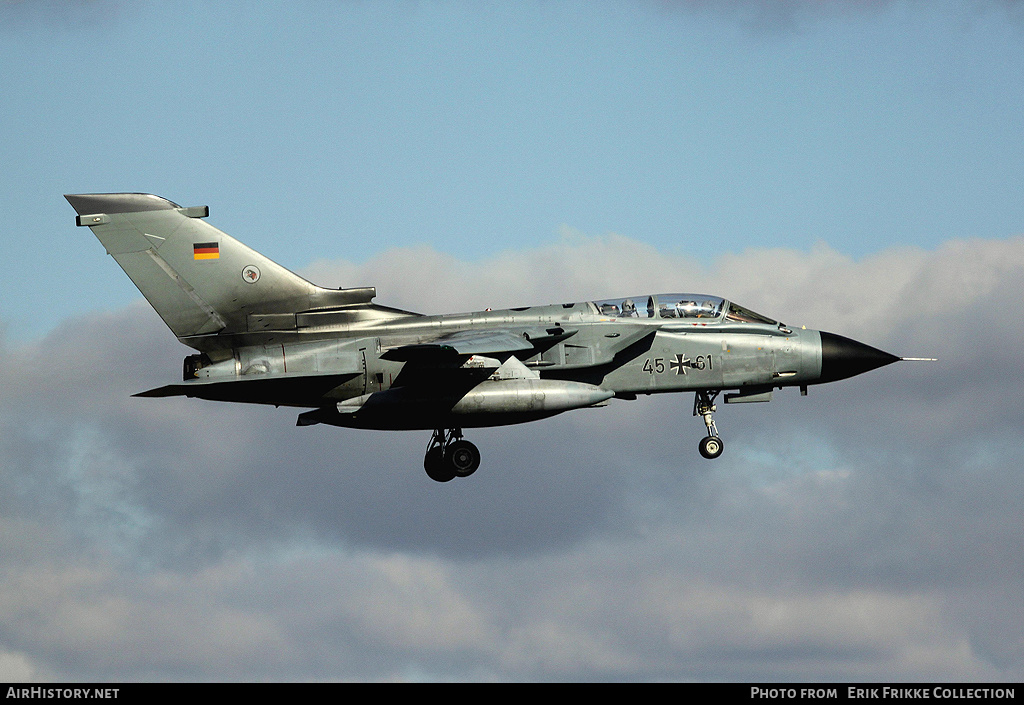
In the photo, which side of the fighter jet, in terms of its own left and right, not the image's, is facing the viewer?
right
